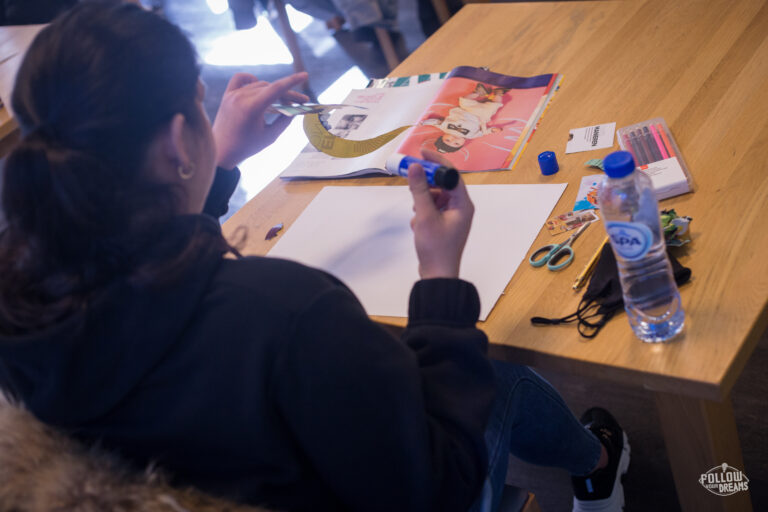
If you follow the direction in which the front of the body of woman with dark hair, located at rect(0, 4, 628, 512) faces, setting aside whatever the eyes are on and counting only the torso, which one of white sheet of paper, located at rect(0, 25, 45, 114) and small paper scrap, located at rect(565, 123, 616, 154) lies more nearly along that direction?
the small paper scrap

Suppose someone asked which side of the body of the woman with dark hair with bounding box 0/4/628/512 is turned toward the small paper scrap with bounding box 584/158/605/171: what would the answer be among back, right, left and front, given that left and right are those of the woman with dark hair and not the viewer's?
front

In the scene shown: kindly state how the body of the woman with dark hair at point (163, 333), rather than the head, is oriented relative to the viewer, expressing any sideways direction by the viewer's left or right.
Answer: facing away from the viewer and to the right of the viewer

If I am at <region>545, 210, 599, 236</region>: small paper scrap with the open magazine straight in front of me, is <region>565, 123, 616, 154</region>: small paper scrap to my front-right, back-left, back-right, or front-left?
front-right

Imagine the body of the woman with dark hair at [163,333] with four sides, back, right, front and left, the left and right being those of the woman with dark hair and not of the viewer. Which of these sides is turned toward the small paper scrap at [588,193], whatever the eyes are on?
front

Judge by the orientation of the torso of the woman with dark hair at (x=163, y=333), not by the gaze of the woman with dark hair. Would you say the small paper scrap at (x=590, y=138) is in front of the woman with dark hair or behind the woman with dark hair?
in front

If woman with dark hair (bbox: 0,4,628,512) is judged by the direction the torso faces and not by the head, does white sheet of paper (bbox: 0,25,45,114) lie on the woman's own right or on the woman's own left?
on the woman's own left

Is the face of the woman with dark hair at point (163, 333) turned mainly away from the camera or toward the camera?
away from the camera
